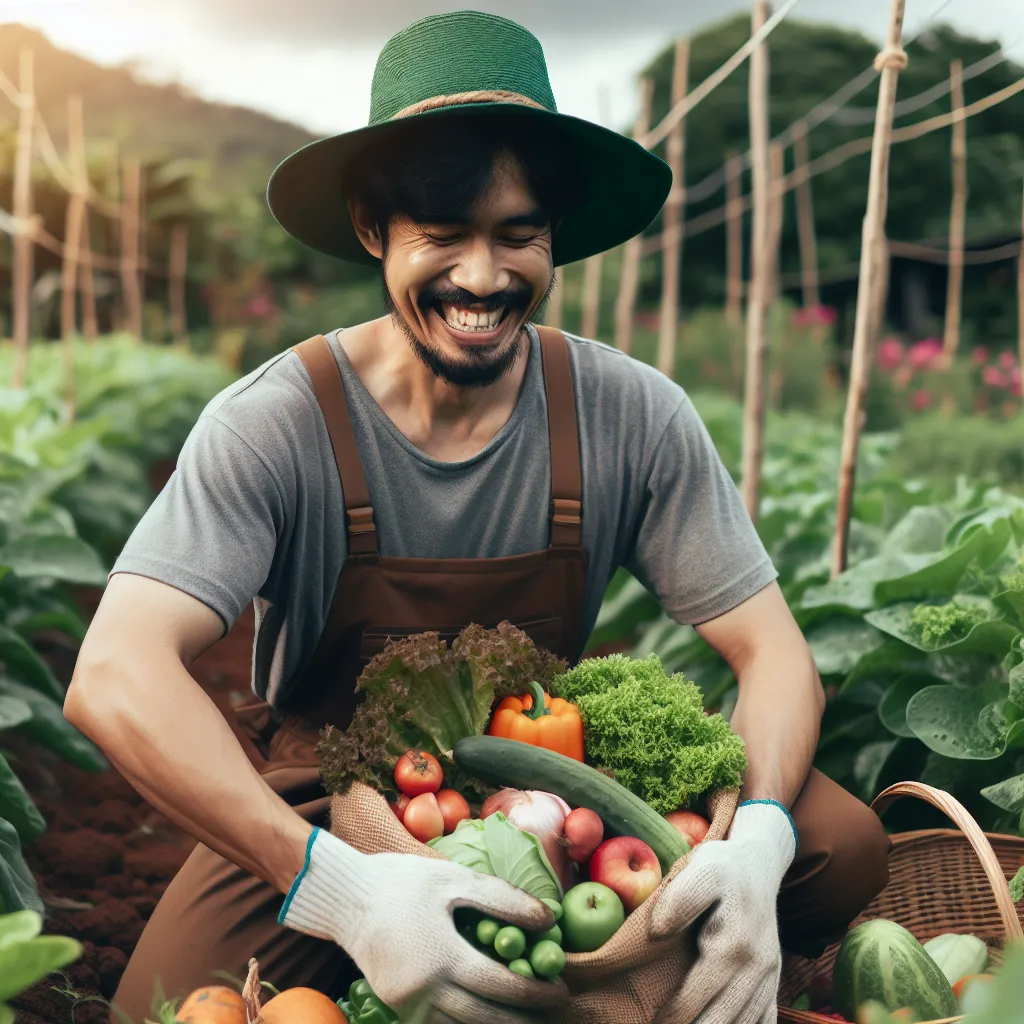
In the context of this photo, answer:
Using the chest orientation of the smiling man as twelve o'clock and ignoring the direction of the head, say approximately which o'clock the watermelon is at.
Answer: The watermelon is roughly at 10 o'clock from the smiling man.

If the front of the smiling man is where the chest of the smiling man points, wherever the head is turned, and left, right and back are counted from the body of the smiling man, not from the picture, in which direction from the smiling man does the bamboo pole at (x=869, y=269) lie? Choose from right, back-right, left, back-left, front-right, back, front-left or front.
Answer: back-left

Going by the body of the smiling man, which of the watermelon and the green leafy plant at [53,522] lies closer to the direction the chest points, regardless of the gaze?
the watermelon

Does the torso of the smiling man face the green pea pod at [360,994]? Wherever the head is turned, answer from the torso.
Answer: yes

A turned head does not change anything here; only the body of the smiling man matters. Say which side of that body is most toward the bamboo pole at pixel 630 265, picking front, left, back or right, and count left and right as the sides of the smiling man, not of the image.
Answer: back

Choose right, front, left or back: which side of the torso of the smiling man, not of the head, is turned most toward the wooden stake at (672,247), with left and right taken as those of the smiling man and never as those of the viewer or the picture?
back

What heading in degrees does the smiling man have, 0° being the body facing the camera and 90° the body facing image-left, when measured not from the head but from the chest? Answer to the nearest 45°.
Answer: approximately 0°

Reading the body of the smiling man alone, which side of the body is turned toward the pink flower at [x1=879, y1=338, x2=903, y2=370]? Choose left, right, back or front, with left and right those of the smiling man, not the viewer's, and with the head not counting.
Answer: back

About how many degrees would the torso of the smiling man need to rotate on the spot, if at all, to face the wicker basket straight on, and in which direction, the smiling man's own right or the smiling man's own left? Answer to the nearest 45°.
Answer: approximately 90° to the smiling man's own left
